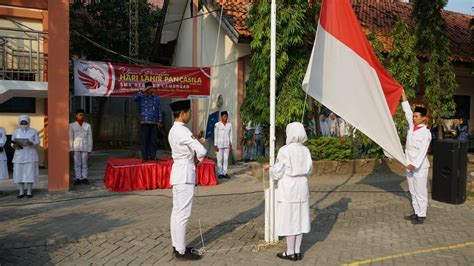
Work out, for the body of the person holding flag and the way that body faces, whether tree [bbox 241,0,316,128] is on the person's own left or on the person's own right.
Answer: on the person's own right

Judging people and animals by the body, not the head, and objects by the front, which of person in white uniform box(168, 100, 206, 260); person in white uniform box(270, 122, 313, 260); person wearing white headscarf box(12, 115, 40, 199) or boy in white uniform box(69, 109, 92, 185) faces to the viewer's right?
person in white uniform box(168, 100, 206, 260)

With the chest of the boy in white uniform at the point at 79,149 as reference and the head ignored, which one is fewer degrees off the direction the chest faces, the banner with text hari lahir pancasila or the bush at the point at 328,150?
the bush

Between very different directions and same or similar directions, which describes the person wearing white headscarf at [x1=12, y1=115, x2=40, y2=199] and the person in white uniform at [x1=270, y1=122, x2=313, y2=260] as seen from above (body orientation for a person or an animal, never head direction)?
very different directions

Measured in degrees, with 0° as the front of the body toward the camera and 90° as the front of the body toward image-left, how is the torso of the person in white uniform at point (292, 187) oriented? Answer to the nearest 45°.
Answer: approximately 135°

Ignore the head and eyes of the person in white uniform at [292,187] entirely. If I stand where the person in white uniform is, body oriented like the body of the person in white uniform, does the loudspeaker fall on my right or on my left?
on my right

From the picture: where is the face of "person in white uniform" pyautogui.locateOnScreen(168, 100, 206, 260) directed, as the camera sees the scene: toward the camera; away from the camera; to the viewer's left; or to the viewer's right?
to the viewer's right

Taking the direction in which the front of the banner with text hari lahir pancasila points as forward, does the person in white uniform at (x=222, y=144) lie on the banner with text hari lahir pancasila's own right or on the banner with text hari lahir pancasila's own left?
on the banner with text hari lahir pancasila's own left

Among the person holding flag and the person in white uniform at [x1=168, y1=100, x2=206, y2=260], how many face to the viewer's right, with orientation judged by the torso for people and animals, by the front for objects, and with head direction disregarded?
1

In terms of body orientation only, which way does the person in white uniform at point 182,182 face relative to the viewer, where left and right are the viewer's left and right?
facing to the right of the viewer

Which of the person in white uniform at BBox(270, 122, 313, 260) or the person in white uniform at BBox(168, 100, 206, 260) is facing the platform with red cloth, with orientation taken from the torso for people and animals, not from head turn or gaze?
the person in white uniform at BBox(270, 122, 313, 260)
